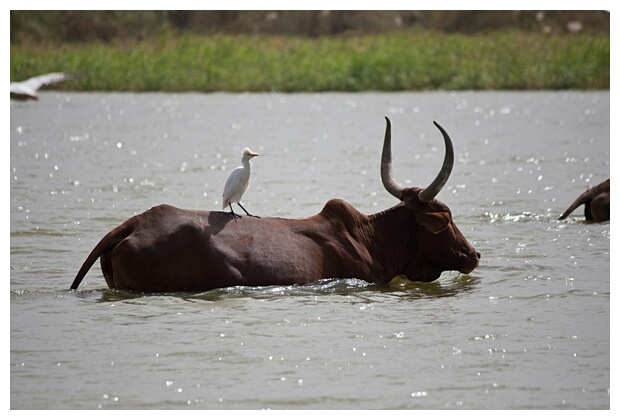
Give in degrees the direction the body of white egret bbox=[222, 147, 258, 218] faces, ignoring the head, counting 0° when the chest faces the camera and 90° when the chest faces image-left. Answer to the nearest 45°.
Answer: approximately 270°

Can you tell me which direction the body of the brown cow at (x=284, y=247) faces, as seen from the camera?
to the viewer's right

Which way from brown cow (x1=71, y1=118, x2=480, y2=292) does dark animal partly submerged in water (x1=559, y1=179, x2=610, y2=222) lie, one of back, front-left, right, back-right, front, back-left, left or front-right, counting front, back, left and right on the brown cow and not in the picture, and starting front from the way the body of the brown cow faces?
front-left
